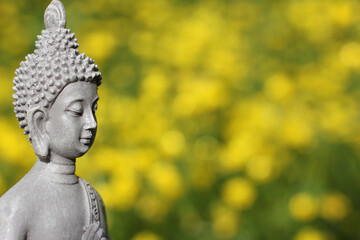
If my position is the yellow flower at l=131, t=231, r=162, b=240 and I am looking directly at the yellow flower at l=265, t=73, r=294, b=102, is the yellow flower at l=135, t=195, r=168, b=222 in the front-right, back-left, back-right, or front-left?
front-left

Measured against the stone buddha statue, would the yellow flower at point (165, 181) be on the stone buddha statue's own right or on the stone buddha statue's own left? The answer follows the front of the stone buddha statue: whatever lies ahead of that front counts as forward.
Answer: on the stone buddha statue's own left

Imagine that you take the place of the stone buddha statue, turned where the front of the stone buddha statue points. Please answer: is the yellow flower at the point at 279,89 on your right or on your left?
on your left

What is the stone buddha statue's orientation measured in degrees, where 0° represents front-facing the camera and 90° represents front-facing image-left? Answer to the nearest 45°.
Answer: approximately 315°

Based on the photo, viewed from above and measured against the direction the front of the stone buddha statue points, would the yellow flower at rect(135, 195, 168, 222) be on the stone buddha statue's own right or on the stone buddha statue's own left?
on the stone buddha statue's own left

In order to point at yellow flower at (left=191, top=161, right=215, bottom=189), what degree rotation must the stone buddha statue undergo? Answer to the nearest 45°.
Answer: approximately 90° to its left

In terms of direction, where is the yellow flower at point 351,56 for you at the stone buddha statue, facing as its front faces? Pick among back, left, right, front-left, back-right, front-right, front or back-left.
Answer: left

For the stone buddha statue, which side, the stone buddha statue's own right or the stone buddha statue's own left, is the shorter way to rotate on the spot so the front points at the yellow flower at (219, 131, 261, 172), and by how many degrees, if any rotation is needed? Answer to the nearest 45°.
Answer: approximately 90° to the stone buddha statue's own left

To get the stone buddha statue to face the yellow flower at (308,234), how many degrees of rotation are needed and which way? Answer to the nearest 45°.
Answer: approximately 90° to its left

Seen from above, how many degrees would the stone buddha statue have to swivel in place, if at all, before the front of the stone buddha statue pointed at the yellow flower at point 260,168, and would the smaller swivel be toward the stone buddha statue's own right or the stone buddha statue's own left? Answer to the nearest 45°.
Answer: approximately 90° to the stone buddha statue's own left
